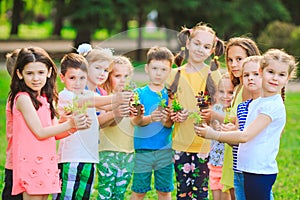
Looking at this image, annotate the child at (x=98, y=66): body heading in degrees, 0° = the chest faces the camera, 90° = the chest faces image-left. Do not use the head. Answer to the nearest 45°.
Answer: approximately 315°

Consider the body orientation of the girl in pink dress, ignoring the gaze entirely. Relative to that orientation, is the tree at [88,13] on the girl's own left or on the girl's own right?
on the girl's own left

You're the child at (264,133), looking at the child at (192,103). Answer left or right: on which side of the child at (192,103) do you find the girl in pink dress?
left

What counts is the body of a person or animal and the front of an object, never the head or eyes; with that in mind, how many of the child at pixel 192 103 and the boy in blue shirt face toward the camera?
2

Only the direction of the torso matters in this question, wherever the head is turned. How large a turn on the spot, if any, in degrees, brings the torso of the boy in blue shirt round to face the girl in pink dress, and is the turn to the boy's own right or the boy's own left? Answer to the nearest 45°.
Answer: approximately 45° to the boy's own right

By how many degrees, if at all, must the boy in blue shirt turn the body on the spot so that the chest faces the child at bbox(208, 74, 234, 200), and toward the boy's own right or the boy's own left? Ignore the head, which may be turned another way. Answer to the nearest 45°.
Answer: approximately 135° to the boy's own left

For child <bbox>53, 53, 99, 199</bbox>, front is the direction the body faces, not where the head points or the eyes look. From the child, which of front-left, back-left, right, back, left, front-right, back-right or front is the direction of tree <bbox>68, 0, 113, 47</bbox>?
back-left

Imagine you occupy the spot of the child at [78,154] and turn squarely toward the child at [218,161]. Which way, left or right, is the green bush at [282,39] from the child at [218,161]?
left
